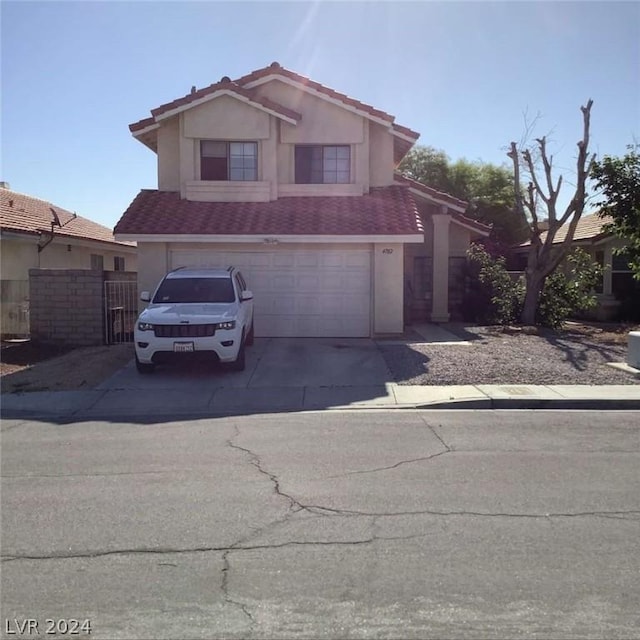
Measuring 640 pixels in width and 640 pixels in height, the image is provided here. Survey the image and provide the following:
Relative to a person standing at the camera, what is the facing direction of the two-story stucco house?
facing the viewer

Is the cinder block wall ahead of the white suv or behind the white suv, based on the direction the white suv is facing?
behind

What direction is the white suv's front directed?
toward the camera

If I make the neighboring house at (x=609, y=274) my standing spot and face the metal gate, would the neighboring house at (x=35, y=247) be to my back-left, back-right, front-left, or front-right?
front-right

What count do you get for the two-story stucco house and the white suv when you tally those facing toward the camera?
2

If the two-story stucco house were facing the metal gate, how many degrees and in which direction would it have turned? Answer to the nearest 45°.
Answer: approximately 90° to its right

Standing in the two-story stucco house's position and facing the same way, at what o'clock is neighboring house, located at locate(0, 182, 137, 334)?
The neighboring house is roughly at 4 o'clock from the two-story stucco house.

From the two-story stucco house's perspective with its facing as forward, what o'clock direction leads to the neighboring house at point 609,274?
The neighboring house is roughly at 8 o'clock from the two-story stucco house.

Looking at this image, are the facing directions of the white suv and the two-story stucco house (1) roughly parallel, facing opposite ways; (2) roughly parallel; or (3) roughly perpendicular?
roughly parallel

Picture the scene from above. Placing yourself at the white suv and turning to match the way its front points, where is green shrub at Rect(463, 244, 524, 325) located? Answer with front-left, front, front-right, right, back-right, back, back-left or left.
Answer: back-left

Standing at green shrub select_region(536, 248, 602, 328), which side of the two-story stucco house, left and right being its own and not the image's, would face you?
left

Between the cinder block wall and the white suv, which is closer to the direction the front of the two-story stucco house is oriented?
the white suv
